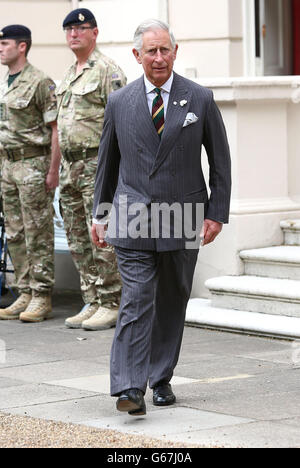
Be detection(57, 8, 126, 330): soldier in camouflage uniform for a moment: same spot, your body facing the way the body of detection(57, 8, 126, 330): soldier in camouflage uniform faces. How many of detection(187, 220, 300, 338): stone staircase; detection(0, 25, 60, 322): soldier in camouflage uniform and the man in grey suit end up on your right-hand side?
1

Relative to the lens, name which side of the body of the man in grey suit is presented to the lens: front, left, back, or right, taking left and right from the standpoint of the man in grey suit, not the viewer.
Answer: front

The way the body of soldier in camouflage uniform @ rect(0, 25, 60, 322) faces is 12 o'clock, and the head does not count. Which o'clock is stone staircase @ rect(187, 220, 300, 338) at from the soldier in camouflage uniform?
The stone staircase is roughly at 8 o'clock from the soldier in camouflage uniform.

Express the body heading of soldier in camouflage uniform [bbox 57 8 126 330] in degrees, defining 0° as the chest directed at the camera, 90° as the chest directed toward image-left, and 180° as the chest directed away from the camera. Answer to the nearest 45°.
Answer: approximately 45°

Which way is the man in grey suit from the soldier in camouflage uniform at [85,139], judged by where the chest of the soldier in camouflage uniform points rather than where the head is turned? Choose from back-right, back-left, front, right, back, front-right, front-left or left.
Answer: front-left

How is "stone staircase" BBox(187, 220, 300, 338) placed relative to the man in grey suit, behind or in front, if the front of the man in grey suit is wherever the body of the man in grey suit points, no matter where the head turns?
behind

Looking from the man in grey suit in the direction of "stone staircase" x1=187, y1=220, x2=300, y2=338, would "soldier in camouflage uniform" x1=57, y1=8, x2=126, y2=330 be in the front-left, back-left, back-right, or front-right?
front-left

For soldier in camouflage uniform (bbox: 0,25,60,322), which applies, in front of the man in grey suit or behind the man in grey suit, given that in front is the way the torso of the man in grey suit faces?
behind

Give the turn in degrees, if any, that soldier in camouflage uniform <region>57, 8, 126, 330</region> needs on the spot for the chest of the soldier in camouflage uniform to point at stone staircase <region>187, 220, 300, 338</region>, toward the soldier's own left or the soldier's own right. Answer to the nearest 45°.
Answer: approximately 135° to the soldier's own left

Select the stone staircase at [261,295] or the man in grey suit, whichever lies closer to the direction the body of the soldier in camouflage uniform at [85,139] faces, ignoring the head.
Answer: the man in grey suit
